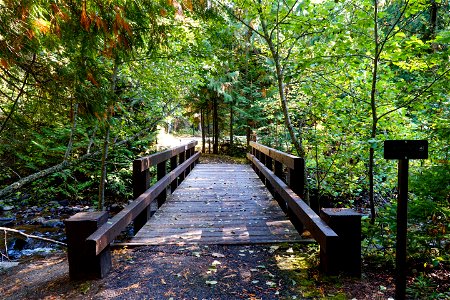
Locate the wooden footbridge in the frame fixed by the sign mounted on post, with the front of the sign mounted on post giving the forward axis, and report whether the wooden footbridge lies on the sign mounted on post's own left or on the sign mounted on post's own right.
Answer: on the sign mounted on post's own right

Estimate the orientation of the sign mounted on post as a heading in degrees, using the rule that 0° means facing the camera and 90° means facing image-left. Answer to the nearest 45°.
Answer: approximately 0°
